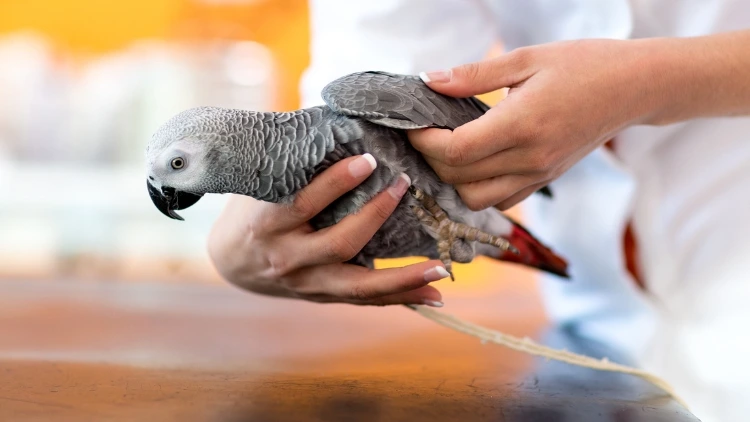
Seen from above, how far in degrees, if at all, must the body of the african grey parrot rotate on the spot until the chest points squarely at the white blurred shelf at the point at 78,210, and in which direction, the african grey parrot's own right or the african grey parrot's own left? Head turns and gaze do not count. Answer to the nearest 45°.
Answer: approximately 45° to the african grey parrot's own right

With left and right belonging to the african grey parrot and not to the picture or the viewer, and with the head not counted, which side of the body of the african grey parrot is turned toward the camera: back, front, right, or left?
left
